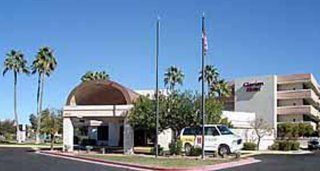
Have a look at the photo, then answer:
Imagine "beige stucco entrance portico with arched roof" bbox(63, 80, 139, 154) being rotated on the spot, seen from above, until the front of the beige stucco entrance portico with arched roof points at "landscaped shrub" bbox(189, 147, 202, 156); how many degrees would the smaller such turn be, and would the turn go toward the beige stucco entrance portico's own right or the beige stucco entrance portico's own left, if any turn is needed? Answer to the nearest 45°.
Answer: approximately 45° to the beige stucco entrance portico's own left

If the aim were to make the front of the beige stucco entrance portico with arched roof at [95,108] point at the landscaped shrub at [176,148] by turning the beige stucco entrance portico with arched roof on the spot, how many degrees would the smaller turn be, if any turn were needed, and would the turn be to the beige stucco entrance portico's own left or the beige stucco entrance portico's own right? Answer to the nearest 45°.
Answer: approximately 45° to the beige stucco entrance portico's own left

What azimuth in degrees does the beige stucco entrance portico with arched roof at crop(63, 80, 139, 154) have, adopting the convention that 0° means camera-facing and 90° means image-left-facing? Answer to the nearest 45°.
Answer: approximately 0°
